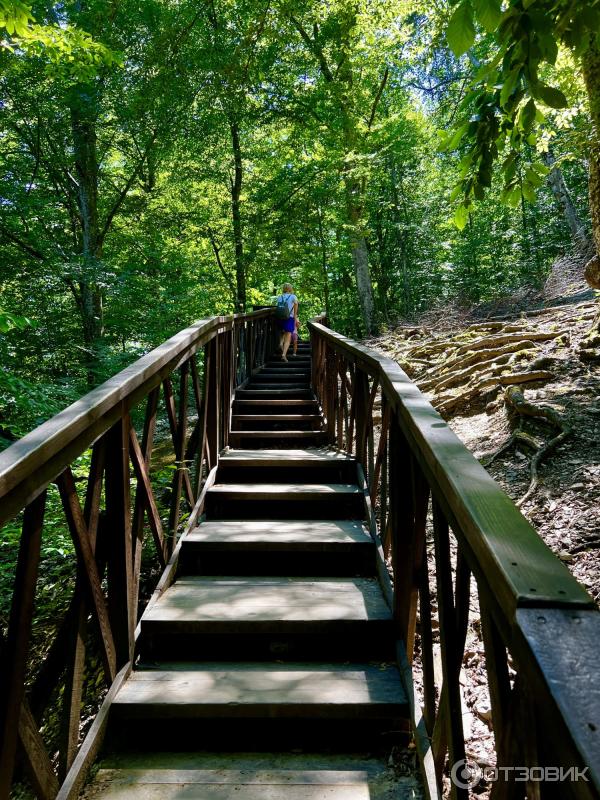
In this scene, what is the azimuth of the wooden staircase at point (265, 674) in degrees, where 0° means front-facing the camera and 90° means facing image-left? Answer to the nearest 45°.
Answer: approximately 0°
